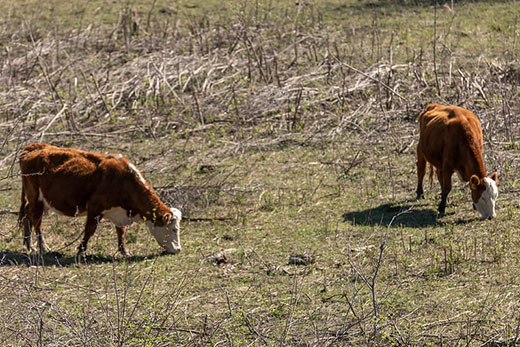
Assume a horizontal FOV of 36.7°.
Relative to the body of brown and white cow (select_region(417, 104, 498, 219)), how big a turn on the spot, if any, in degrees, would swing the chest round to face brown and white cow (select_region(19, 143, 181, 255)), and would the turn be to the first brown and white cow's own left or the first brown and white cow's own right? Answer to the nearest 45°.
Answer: approximately 135° to the first brown and white cow's own right

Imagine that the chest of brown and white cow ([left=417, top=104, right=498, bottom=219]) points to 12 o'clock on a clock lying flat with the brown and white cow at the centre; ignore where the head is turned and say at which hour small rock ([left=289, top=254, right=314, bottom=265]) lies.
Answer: The small rock is roughly at 3 o'clock from the brown and white cow.

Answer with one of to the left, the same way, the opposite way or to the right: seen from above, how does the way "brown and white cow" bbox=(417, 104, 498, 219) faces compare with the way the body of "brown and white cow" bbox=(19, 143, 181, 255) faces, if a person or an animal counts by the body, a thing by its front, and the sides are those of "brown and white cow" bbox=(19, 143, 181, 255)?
to the right

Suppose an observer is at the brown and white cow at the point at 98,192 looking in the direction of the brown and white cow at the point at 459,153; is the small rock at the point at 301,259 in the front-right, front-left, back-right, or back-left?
front-right

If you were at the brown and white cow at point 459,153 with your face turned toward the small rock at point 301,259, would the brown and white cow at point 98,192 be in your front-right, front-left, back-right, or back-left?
front-right

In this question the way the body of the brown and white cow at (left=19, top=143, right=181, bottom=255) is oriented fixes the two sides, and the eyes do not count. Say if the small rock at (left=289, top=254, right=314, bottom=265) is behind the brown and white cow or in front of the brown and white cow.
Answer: in front

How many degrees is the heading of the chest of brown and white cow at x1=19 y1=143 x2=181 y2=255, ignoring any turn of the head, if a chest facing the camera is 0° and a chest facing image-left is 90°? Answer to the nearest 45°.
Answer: approximately 270°

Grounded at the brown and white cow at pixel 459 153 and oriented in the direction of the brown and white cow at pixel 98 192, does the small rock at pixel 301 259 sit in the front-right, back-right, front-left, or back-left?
front-left

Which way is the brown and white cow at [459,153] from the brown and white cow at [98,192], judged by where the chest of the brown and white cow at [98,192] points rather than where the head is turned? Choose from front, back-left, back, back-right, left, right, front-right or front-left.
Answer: front
